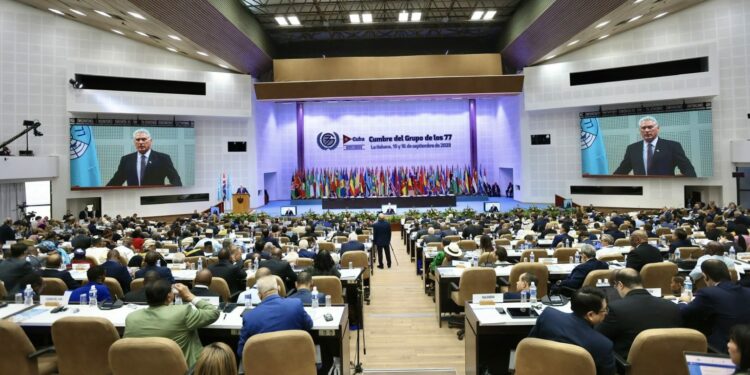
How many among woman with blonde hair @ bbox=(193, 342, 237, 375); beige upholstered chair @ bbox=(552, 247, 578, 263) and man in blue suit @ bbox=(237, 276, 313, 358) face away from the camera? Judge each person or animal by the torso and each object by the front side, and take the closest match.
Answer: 3

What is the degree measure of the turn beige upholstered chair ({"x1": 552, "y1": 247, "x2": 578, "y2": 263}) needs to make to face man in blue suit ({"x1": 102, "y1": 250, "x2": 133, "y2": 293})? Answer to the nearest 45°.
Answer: approximately 135° to its left

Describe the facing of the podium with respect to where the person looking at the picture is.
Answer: facing the viewer

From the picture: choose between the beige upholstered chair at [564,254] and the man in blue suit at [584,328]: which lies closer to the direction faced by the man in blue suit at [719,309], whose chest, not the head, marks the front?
the beige upholstered chair

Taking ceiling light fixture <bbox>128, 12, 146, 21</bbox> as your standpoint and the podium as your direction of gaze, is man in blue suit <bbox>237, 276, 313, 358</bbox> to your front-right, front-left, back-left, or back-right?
back-right

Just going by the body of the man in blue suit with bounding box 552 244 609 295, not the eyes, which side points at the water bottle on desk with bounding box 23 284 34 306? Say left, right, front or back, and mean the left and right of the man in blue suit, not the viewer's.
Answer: left

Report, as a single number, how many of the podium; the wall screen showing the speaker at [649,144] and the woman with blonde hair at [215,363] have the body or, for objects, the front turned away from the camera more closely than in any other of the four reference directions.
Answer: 1

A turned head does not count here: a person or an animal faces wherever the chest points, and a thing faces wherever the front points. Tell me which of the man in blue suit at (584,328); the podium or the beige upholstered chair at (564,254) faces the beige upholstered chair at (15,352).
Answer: the podium

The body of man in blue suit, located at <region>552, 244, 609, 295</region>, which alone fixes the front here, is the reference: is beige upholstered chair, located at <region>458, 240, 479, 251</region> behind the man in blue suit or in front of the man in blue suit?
in front

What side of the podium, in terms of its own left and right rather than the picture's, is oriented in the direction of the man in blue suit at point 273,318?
front

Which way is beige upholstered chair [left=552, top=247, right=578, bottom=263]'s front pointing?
away from the camera

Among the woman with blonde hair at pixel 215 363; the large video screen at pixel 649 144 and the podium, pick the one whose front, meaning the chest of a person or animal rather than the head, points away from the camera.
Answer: the woman with blonde hair

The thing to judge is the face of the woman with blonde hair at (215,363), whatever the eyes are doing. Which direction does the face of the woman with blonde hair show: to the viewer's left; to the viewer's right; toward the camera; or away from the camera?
away from the camera

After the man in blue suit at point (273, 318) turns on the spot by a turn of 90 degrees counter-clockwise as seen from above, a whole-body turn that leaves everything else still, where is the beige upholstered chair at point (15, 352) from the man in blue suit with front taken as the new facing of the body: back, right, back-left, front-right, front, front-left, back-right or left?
front

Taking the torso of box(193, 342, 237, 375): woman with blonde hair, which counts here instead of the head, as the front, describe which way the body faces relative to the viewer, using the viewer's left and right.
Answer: facing away from the viewer

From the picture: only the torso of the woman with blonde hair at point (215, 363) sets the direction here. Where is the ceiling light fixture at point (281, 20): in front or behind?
in front

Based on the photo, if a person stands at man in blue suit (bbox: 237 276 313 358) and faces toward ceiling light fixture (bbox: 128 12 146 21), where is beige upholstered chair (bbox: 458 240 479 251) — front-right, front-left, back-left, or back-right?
front-right

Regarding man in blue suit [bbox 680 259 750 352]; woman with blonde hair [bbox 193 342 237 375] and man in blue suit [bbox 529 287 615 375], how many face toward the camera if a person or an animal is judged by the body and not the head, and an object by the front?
0

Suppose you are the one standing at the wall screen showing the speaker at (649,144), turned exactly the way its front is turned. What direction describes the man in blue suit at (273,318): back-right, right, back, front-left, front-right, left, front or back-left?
front

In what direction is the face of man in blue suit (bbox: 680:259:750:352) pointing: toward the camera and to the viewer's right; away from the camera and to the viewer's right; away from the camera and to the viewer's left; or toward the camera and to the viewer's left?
away from the camera and to the viewer's left
